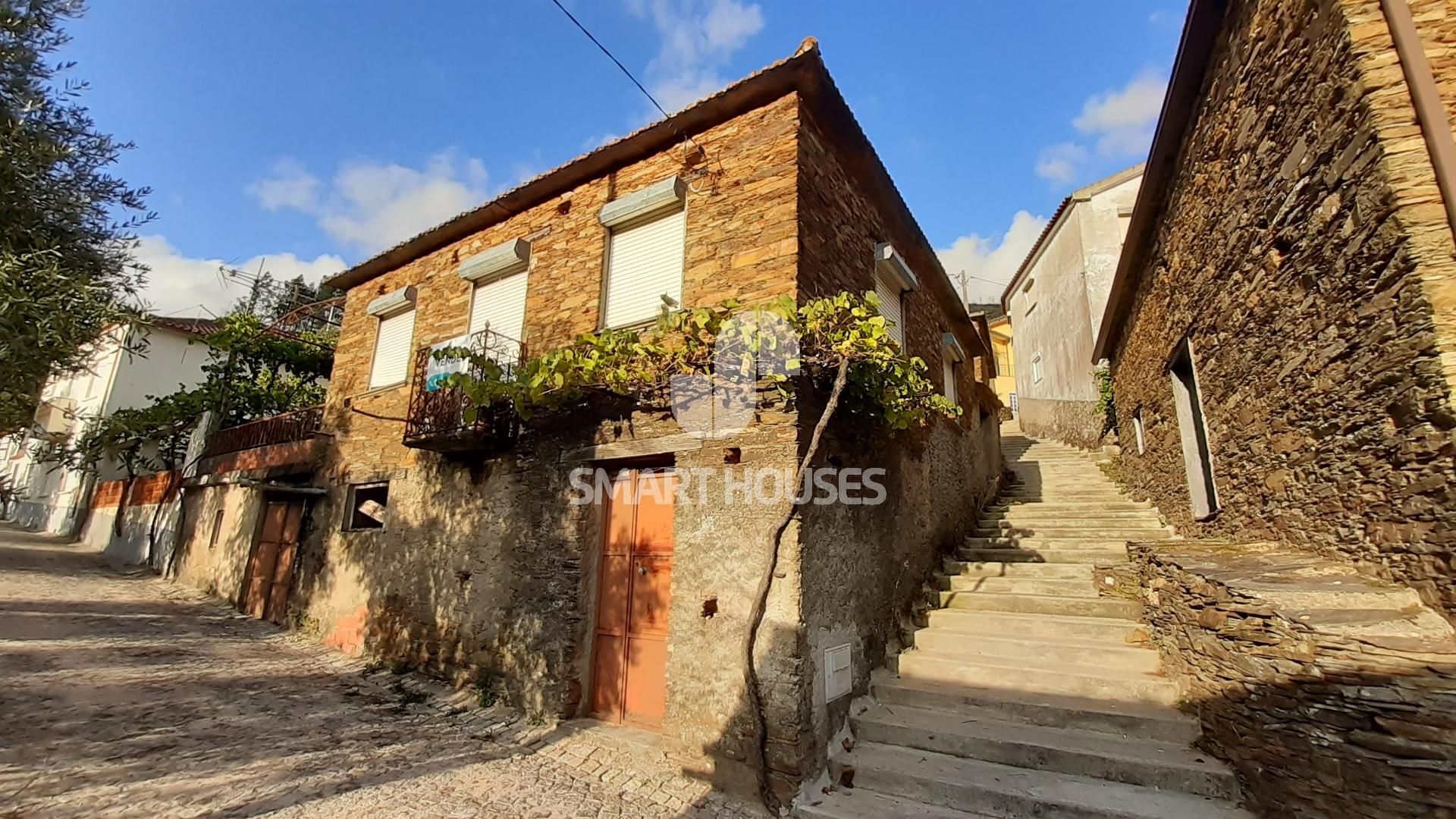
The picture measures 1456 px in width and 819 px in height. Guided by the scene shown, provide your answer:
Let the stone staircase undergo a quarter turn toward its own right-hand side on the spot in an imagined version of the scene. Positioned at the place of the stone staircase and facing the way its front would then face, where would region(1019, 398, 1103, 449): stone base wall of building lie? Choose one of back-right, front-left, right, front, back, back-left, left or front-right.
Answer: right

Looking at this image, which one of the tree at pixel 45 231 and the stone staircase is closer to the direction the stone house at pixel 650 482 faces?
the tree

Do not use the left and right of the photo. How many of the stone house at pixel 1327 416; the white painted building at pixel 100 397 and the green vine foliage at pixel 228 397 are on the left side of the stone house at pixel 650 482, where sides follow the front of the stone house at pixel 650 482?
1

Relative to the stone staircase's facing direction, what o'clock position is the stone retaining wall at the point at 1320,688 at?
The stone retaining wall is roughly at 10 o'clock from the stone staircase.

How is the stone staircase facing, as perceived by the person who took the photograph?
facing the viewer

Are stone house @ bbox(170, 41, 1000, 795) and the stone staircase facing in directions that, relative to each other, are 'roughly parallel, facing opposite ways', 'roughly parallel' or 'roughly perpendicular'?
roughly parallel

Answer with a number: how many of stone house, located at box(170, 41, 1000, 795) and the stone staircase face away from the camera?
0

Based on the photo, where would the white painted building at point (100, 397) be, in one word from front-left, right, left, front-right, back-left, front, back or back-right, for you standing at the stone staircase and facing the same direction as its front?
right

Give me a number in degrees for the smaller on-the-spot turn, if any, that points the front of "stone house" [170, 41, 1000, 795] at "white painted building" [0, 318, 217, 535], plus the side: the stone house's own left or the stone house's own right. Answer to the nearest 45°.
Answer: approximately 90° to the stone house's own right

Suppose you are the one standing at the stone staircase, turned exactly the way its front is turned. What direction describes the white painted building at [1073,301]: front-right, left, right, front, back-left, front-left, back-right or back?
back

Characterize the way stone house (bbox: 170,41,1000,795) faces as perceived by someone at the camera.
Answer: facing the viewer and to the left of the viewer

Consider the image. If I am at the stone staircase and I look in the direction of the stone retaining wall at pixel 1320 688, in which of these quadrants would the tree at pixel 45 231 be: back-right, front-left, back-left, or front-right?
back-right

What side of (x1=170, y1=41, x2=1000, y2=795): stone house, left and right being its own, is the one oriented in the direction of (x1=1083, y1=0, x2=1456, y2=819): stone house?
left

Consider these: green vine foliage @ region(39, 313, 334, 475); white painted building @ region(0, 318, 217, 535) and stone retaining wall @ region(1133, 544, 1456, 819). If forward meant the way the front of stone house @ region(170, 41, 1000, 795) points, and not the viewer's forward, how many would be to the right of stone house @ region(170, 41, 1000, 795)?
2
